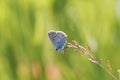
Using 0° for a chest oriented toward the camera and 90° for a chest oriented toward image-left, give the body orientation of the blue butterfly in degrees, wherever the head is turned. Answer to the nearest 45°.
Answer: approximately 90°
